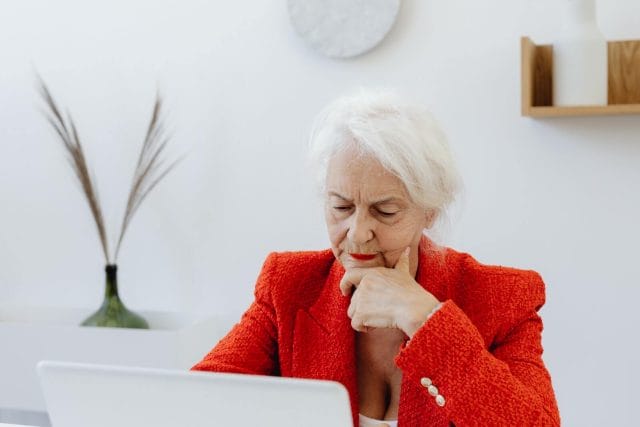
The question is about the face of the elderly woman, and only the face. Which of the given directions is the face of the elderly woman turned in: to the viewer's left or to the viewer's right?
to the viewer's left

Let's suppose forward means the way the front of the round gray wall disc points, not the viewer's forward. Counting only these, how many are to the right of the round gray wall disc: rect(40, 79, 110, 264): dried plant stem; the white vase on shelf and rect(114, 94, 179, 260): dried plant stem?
2

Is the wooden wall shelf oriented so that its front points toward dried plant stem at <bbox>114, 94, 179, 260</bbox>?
no

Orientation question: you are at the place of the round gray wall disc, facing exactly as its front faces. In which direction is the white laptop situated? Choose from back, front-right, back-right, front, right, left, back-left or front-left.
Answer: front

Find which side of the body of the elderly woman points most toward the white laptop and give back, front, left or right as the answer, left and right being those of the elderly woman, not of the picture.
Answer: front

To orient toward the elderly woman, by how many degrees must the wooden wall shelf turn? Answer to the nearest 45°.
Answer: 0° — it already faces them

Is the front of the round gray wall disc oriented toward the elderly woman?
yes

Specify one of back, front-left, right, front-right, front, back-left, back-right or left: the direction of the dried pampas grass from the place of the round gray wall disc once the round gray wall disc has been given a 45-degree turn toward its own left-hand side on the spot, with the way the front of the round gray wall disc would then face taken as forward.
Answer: back-right

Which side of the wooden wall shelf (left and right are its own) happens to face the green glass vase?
right

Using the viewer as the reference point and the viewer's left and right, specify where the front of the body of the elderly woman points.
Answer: facing the viewer and to the left of the viewer

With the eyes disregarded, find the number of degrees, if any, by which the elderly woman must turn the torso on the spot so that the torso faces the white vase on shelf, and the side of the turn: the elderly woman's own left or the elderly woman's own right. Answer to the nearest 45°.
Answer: approximately 180°

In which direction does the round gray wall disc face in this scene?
toward the camera

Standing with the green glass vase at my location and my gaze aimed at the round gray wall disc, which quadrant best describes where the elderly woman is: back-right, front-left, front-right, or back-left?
front-right

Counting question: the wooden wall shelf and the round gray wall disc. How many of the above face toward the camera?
2

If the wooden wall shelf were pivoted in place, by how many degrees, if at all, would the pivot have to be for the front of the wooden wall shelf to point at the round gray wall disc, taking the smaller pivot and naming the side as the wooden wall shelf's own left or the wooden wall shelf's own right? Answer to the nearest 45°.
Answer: approximately 90° to the wooden wall shelf's own right

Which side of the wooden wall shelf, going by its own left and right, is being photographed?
front

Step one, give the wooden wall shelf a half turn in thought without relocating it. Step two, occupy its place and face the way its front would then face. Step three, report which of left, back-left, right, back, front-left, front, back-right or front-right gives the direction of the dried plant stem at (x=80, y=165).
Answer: left
